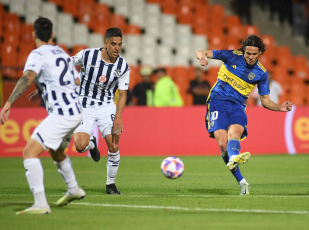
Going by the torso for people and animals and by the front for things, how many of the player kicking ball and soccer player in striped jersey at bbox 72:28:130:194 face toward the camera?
2

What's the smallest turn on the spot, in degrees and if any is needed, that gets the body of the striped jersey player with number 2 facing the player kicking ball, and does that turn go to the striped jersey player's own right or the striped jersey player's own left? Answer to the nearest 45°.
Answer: approximately 90° to the striped jersey player's own right

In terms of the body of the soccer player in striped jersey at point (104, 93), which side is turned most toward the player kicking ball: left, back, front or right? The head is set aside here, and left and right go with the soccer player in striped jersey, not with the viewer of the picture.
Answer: left

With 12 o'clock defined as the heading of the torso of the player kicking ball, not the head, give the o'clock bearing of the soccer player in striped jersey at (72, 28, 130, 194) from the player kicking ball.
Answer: The soccer player in striped jersey is roughly at 3 o'clock from the player kicking ball.

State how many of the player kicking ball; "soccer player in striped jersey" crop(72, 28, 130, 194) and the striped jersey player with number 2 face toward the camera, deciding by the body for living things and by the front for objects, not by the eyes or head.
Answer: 2

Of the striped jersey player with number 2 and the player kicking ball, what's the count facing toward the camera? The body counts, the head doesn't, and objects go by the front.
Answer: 1

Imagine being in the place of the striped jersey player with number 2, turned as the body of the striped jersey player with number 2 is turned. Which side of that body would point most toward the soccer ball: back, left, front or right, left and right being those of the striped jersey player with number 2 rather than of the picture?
right

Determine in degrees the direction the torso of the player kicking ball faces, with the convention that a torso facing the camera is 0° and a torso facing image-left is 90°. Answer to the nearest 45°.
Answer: approximately 0°

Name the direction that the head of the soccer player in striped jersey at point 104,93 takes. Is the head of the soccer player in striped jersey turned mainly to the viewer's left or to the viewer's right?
to the viewer's right

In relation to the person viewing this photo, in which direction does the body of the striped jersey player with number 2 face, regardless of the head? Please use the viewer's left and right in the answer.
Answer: facing away from the viewer and to the left of the viewer
